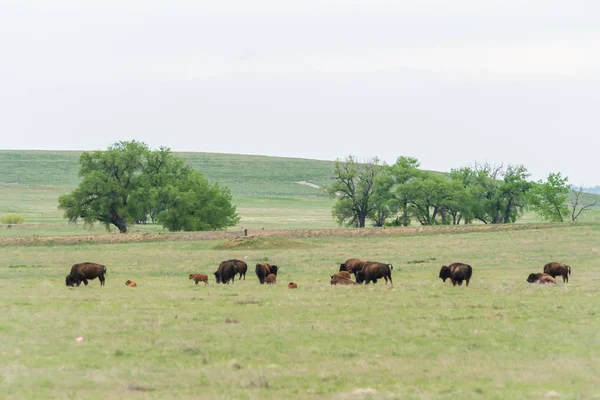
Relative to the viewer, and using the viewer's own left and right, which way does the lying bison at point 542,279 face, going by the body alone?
facing to the left of the viewer

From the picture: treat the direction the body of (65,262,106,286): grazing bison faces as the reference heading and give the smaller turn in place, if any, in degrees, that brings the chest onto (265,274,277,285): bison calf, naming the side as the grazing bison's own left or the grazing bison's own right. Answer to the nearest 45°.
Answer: approximately 180°

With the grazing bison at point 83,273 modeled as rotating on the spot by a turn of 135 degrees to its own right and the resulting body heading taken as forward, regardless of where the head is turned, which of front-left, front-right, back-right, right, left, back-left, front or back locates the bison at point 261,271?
front-right

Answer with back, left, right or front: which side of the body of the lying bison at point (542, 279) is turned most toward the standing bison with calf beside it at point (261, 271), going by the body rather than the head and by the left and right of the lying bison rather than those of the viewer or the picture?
front

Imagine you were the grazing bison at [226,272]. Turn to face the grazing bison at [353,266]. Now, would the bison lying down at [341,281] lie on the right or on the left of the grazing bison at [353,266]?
right

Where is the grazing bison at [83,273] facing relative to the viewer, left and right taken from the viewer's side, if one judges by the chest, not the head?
facing to the left of the viewer

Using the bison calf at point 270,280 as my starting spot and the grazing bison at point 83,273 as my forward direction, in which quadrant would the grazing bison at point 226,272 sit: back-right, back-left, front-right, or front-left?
front-right

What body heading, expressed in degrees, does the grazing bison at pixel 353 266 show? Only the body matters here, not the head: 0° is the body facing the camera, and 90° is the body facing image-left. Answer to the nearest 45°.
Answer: approximately 90°
